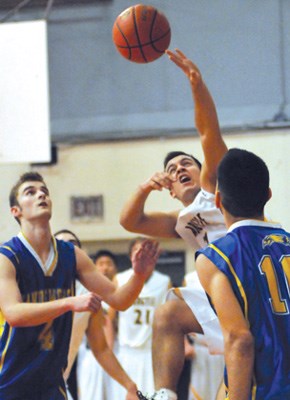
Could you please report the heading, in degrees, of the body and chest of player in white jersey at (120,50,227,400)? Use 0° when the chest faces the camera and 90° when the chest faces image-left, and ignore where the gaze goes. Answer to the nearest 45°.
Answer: approximately 45°

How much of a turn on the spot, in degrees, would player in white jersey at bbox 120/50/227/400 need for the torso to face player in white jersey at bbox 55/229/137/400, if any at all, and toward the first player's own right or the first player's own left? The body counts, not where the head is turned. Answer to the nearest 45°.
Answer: approximately 90° to the first player's own right

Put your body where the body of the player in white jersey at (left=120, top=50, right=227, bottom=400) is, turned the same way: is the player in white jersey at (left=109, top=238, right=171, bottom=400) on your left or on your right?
on your right

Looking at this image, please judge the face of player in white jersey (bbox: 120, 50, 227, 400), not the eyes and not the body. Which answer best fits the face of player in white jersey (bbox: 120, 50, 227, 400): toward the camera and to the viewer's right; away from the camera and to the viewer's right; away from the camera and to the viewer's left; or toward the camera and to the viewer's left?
toward the camera and to the viewer's left
